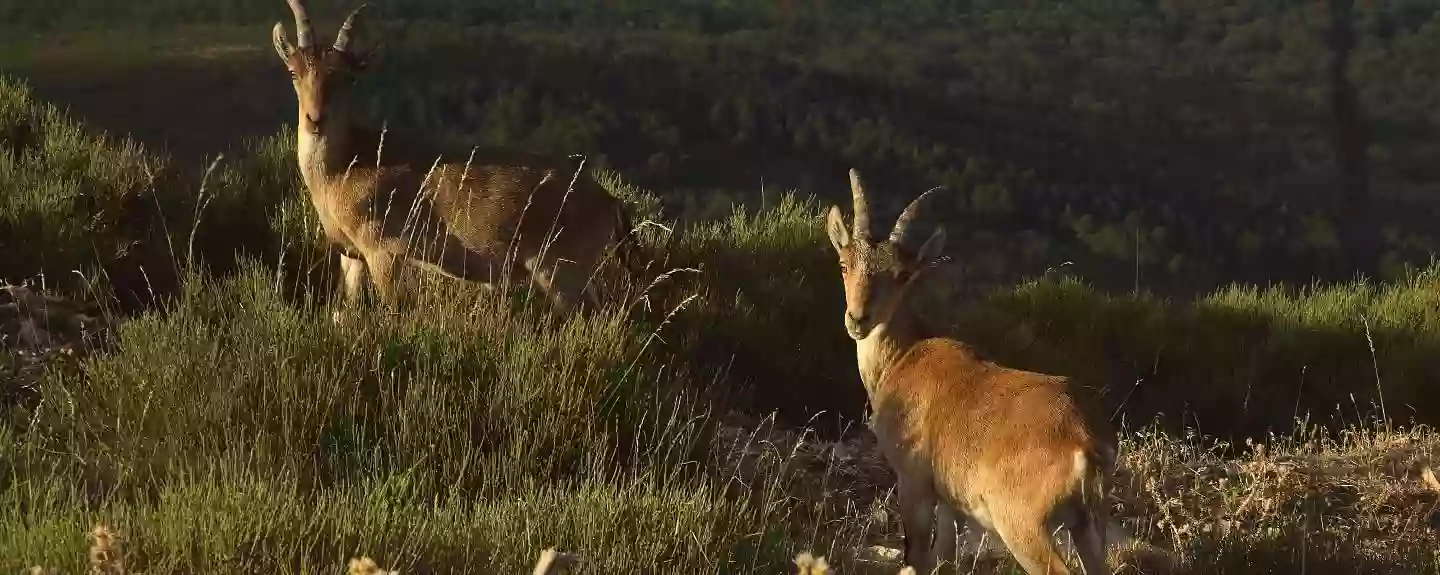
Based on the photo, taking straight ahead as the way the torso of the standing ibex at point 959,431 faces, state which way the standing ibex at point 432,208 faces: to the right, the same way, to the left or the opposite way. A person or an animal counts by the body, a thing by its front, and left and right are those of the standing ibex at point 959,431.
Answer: to the left

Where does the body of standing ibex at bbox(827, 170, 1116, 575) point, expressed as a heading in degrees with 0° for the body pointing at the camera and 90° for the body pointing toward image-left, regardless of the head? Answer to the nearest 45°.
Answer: approximately 135°

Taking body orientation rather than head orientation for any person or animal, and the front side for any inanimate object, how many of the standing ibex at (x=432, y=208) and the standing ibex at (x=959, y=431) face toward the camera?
0

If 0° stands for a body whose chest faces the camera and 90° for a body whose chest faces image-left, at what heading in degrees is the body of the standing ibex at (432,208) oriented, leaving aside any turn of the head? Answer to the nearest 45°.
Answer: approximately 90°

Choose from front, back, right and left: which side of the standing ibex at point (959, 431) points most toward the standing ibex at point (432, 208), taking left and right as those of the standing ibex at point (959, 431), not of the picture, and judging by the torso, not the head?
front

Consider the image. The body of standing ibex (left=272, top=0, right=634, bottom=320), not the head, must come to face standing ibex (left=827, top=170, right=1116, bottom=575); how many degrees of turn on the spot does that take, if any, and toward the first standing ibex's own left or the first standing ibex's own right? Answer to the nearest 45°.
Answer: approximately 135° to the first standing ibex's own left
